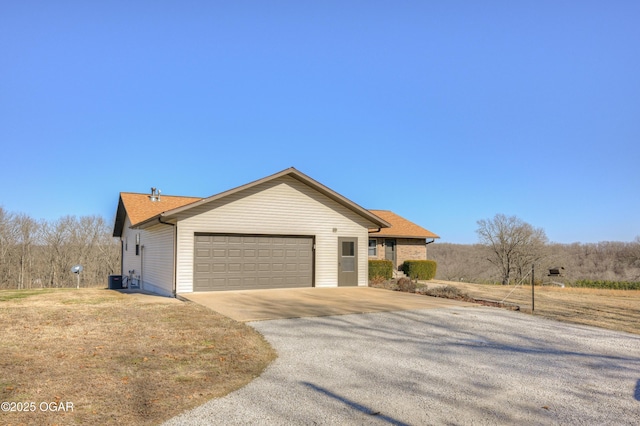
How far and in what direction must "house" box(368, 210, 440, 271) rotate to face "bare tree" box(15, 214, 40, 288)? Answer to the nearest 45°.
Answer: approximately 90° to its right

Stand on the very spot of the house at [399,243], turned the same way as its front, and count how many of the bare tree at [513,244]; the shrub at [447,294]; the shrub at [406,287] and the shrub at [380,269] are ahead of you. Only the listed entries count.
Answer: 3

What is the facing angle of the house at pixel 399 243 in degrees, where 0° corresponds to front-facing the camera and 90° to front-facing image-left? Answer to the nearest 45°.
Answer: approximately 0°

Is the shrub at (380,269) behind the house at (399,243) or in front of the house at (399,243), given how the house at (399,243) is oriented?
in front

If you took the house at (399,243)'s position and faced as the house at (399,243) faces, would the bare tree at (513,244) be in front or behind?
behind

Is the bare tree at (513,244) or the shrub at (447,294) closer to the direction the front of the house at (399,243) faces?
the shrub

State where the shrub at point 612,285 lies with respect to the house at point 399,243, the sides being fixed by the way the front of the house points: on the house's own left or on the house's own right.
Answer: on the house's own left
